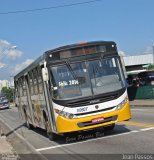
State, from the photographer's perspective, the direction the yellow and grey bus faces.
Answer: facing the viewer and to the right of the viewer
